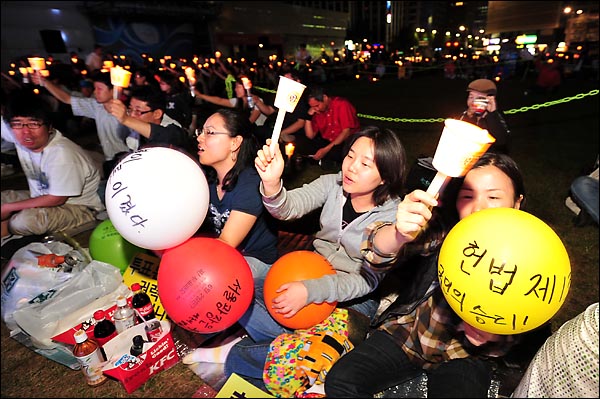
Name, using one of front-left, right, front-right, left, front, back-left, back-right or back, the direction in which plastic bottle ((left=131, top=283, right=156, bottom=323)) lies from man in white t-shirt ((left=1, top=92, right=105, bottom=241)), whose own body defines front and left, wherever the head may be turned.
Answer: front-left

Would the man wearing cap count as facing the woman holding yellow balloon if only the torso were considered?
yes

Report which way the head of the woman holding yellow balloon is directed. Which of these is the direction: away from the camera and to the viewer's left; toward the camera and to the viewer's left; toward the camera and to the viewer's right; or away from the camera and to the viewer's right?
toward the camera and to the viewer's left

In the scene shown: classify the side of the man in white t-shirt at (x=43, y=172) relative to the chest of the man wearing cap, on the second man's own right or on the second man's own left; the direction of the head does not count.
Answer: on the second man's own right

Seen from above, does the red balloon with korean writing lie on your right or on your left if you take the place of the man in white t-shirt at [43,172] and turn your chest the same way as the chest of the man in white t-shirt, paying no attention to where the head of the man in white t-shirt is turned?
on your left

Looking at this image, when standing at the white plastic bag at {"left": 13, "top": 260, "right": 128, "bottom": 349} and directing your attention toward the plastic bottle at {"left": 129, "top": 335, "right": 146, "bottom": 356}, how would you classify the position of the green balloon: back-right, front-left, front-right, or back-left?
back-left

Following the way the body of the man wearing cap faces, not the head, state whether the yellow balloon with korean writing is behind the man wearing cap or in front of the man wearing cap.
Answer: in front

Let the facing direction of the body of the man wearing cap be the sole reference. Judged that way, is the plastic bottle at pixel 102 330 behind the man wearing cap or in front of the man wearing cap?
in front

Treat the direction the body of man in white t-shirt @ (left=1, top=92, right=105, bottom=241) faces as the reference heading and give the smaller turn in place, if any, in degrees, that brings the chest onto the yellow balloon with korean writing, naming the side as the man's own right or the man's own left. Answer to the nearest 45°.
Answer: approximately 45° to the man's own left

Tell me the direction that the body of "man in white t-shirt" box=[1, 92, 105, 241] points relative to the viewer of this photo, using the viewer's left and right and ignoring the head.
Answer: facing the viewer and to the left of the viewer

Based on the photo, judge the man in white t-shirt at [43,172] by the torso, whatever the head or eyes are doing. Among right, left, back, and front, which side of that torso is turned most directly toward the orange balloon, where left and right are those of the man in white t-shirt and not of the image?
left

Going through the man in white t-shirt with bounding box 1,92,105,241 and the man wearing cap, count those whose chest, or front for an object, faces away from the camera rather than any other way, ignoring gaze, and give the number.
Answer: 0

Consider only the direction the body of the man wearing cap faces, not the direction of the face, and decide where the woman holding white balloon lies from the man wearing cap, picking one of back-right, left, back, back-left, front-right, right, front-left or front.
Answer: front-right

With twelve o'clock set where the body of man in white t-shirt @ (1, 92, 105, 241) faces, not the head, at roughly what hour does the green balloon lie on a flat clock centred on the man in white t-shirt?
The green balloon is roughly at 10 o'clock from the man in white t-shirt.

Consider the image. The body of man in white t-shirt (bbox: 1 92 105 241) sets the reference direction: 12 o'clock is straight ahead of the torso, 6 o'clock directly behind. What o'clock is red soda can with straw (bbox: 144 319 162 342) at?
The red soda can with straw is roughly at 10 o'clock from the man in white t-shirt.
